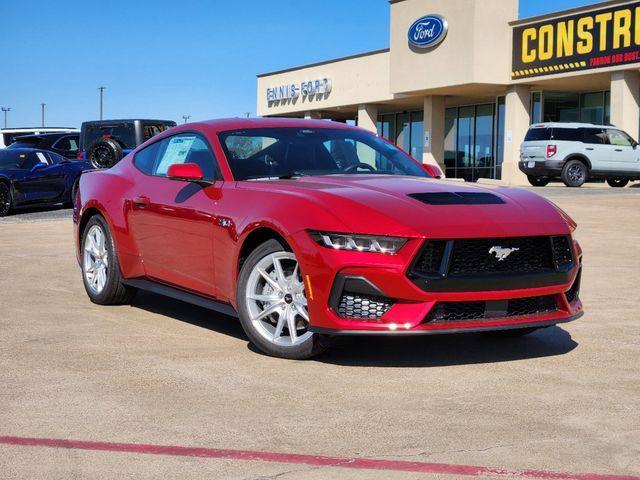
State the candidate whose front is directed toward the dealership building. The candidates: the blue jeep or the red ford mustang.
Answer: the blue jeep

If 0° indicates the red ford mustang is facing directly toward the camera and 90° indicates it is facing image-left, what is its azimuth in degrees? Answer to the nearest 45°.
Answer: approximately 315°

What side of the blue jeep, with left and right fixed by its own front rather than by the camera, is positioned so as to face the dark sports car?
back

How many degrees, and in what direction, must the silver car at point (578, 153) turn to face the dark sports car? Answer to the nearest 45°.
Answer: approximately 180°

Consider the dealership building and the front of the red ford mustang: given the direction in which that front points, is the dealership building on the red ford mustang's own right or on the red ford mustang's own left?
on the red ford mustang's own left

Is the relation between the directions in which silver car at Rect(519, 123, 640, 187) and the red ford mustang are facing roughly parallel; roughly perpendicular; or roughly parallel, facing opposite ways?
roughly perpendicular

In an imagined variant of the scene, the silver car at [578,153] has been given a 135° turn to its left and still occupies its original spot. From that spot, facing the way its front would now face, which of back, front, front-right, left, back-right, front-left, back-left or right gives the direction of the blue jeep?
front-left

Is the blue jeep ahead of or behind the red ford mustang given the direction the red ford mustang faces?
behind

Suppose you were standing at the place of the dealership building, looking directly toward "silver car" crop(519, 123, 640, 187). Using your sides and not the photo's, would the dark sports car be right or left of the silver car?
right

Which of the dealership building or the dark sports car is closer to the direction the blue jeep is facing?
the dealership building

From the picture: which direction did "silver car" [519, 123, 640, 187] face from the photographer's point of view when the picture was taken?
facing away from the viewer and to the right of the viewer

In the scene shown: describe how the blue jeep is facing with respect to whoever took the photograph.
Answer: facing away from the viewer and to the right of the viewer

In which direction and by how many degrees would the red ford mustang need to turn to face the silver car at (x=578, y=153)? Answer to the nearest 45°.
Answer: approximately 135° to its left

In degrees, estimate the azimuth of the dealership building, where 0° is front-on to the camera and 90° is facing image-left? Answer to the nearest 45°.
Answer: approximately 45°

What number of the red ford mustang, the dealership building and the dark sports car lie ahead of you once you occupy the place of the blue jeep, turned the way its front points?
1
